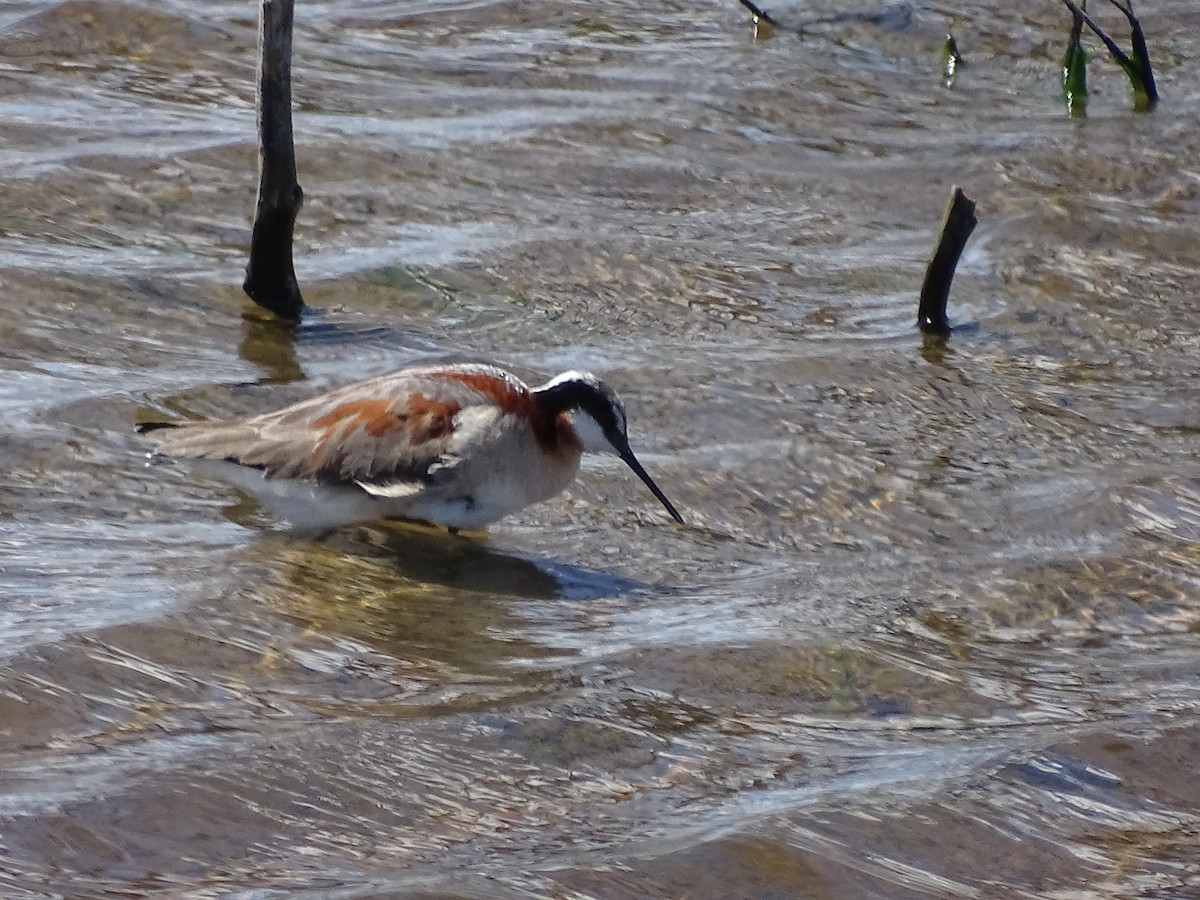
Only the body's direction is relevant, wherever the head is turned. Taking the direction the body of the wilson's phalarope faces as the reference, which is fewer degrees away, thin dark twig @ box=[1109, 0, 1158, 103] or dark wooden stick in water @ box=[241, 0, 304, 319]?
the thin dark twig

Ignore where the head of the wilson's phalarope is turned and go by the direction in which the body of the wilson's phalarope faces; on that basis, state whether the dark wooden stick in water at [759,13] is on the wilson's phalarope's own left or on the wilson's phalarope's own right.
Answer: on the wilson's phalarope's own left

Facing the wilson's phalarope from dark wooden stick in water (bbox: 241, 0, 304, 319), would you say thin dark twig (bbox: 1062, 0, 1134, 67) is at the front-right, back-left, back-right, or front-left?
back-left

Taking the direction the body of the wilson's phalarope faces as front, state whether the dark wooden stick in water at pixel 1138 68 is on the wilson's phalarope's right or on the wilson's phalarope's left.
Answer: on the wilson's phalarope's left

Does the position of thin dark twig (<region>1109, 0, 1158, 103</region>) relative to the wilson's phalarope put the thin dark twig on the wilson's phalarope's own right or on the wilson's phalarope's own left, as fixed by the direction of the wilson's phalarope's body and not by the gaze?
on the wilson's phalarope's own left

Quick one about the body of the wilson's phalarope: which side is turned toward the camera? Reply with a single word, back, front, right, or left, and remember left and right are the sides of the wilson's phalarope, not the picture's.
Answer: right

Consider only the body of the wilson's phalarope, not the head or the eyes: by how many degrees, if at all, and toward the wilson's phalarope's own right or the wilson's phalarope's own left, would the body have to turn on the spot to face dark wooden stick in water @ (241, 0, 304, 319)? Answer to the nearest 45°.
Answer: approximately 90° to the wilson's phalarope's own left

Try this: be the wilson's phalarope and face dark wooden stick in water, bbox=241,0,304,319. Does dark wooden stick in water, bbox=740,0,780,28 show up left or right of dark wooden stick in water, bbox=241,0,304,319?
right

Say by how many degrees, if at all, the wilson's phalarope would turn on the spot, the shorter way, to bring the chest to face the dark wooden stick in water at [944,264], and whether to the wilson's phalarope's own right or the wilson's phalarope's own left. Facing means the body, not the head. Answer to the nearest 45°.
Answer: approximately 45° to the wilson's phalarope's own left
